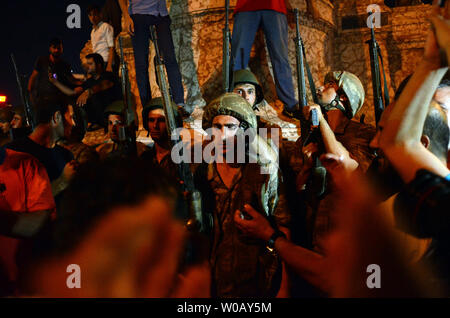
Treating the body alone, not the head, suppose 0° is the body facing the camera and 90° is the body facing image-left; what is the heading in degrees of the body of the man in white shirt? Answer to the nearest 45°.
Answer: approximately 45°

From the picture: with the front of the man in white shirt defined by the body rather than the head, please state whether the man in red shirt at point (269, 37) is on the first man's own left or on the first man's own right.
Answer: on the first man's own left

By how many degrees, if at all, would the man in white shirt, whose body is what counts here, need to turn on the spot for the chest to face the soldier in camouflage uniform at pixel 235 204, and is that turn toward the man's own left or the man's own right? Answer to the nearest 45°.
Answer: approximately 45° to the man's own left
